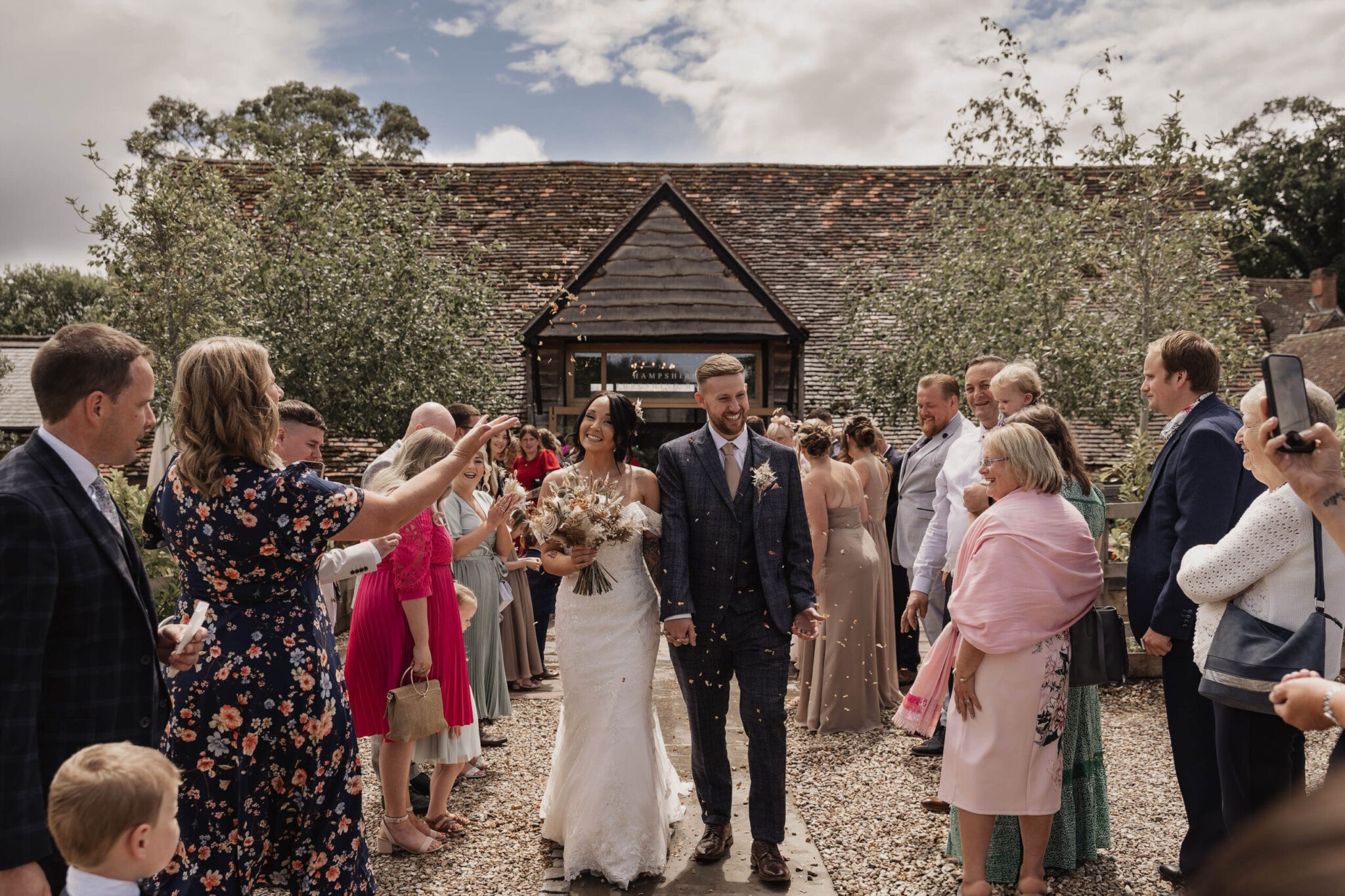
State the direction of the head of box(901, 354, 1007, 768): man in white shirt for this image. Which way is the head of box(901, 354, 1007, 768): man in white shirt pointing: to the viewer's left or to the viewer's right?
to the viewer's left

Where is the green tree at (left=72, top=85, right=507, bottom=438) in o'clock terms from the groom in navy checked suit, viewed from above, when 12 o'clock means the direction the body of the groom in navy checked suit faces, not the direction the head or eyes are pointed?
The green tree is roughly at 5 o'clock from the groom in navy checked suit.

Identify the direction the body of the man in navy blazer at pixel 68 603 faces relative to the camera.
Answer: to the viewer's right

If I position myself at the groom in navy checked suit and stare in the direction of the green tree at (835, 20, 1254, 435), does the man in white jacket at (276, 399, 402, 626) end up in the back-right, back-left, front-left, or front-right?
back-left

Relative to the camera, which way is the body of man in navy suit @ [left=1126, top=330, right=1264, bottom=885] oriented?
to the viewer's left

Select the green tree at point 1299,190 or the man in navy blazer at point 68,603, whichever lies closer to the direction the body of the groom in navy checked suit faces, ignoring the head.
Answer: the man in navy blazer

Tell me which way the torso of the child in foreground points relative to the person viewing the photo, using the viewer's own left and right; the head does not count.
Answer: facing away from the viewer and to the right of the viewer

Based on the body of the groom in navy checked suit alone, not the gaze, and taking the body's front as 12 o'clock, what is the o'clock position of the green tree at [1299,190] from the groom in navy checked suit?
The green tree is roughly at 7 o'clock from the groom in navy checked suit.
